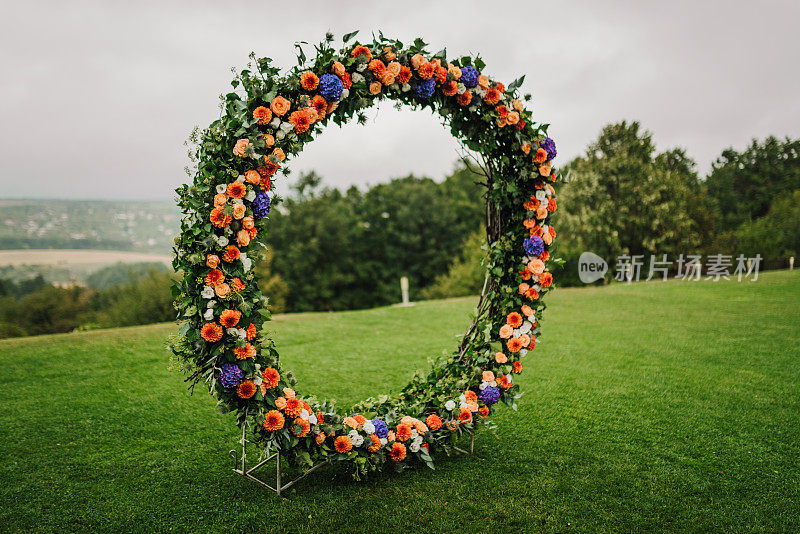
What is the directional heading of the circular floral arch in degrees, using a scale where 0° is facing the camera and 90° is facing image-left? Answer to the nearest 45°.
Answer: approximately 315°
